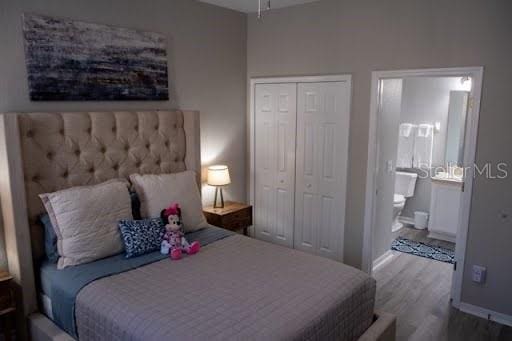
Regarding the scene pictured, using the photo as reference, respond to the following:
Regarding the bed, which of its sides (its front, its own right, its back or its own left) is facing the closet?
left

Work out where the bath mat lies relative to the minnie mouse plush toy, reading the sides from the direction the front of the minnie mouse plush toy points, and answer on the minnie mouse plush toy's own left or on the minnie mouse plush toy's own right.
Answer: on the minnie mouse plush toy's own left

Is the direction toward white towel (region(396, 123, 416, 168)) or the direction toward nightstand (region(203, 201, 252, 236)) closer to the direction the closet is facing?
the nightstand

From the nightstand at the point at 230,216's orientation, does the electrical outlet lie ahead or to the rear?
ahead

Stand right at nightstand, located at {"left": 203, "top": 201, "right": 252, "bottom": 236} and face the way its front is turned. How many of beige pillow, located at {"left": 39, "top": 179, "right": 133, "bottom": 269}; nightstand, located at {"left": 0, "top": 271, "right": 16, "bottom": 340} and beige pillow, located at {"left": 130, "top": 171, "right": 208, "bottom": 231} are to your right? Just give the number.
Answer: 3
